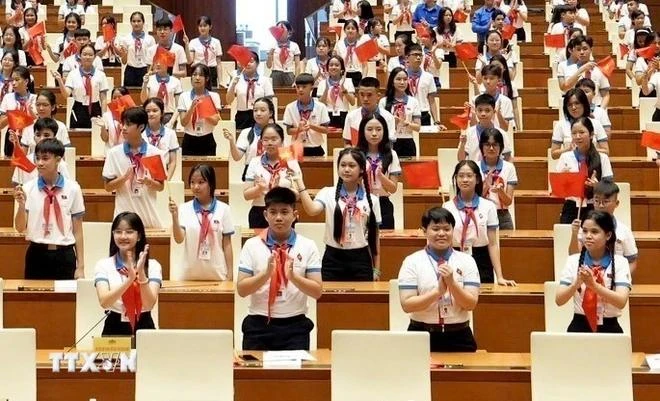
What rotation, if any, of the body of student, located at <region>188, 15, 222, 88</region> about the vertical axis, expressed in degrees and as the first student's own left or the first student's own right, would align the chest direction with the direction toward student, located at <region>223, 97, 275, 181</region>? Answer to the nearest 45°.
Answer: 0° — they already face them

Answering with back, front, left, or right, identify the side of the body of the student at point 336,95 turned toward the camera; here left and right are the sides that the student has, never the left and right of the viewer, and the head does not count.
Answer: front

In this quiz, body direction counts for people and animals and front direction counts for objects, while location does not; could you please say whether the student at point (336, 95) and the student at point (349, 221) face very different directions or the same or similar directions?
same or similar directions

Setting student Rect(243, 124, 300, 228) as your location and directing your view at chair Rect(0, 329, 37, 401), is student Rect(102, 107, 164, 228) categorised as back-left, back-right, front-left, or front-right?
front-right

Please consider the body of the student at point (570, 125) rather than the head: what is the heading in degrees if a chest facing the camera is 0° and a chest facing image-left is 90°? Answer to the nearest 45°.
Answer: approximately 0°

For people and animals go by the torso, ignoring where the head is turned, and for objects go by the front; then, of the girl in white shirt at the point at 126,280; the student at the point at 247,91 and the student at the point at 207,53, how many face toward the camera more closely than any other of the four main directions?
3

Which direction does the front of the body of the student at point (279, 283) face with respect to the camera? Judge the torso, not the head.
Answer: toward the camera

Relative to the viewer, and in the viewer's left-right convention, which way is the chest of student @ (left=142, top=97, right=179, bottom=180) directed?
facing the viewer and to the left of the viewer

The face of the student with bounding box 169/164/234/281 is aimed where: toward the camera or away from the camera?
toward the camera

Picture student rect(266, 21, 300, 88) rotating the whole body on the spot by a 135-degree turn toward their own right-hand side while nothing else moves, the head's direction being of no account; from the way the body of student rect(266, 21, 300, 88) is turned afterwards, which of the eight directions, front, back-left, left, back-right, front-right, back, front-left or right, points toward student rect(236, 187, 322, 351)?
back-left
